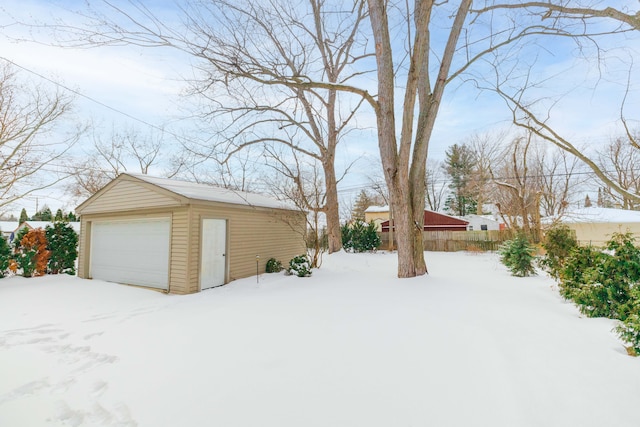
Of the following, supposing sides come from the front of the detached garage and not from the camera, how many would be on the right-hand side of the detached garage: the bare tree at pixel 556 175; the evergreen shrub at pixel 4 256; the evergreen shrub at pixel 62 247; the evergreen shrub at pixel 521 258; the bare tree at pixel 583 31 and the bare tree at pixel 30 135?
3

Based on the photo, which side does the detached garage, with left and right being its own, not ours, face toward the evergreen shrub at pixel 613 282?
left

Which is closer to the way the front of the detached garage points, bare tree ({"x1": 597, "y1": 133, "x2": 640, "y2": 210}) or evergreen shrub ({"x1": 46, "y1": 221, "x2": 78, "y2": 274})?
the evergreen shrub

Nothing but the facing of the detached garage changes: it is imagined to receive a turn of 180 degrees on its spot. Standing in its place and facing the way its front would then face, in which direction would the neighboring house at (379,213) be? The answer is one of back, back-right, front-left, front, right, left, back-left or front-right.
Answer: front

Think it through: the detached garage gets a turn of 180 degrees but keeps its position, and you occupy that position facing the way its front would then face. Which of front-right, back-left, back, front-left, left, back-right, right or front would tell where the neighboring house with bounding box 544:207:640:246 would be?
front-right

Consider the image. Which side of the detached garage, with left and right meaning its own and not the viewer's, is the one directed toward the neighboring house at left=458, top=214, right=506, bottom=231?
back

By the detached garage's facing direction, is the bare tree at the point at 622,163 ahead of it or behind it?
behind

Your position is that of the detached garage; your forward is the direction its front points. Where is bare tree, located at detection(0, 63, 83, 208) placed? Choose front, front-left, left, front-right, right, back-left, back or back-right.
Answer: right

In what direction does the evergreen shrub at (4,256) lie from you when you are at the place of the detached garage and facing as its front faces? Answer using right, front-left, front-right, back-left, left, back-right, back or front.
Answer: right

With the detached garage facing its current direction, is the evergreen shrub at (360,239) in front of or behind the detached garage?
behind

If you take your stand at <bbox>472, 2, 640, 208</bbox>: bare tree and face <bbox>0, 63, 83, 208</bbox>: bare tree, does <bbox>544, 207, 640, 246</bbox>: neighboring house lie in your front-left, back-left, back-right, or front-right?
back-right

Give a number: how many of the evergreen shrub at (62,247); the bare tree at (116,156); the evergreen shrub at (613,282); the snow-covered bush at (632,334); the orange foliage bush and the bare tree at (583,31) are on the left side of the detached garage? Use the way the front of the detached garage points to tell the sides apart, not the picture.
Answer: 3

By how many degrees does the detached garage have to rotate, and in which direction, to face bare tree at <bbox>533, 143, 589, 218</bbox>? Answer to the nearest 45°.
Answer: approximately 135° to its left

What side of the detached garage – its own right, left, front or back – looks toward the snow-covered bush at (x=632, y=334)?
left

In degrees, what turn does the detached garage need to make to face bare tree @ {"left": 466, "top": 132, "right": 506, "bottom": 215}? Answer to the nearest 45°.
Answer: approximately 135° to its left

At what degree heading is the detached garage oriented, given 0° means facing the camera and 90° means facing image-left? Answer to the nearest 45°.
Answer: approximately 45°
